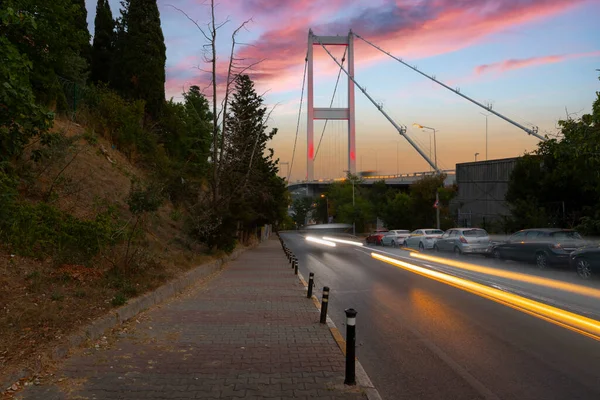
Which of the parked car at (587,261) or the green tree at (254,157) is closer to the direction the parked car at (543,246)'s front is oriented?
the green tree

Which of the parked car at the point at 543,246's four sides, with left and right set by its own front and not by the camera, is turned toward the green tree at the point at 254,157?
front

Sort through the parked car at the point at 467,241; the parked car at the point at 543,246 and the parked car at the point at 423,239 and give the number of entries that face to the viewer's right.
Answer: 0

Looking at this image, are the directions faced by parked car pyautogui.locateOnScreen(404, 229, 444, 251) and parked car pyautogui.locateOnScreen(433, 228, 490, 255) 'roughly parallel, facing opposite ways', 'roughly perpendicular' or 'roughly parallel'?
roughly parallel

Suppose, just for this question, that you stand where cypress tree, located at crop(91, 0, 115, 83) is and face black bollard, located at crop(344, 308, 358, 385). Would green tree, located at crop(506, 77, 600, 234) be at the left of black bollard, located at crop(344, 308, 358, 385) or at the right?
left

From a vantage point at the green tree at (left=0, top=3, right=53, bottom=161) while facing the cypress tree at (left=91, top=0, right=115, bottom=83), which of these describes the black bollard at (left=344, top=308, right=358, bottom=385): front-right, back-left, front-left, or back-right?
back-right

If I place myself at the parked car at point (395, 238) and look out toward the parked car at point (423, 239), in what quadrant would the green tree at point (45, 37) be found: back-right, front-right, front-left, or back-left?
front-right

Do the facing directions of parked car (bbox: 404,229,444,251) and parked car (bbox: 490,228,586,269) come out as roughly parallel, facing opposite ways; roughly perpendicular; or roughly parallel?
roughly parallel

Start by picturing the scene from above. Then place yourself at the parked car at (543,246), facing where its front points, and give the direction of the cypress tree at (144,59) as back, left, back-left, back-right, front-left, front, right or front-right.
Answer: front-left

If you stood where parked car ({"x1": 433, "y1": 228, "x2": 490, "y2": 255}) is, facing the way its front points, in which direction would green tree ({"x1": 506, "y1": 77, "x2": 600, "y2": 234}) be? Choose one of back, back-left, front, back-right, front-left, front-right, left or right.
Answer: right

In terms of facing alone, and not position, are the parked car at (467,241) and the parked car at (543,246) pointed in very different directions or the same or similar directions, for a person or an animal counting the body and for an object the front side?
same or similar directions

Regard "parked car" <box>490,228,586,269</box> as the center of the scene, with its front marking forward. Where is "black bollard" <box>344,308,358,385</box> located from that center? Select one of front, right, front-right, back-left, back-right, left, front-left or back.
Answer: back-left

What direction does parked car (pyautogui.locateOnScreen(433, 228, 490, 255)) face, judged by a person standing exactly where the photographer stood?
facing away from the viewer and to the left of the viewer

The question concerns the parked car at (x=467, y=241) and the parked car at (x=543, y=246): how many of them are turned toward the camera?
0

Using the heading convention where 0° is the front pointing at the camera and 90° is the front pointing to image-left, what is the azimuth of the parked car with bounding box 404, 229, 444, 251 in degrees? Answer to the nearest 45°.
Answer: approximately 135°

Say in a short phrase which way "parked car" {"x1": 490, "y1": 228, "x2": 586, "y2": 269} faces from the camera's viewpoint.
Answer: facing away from the viewer and to the left of the viewer

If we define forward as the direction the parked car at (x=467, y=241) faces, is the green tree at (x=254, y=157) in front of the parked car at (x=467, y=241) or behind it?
in front
